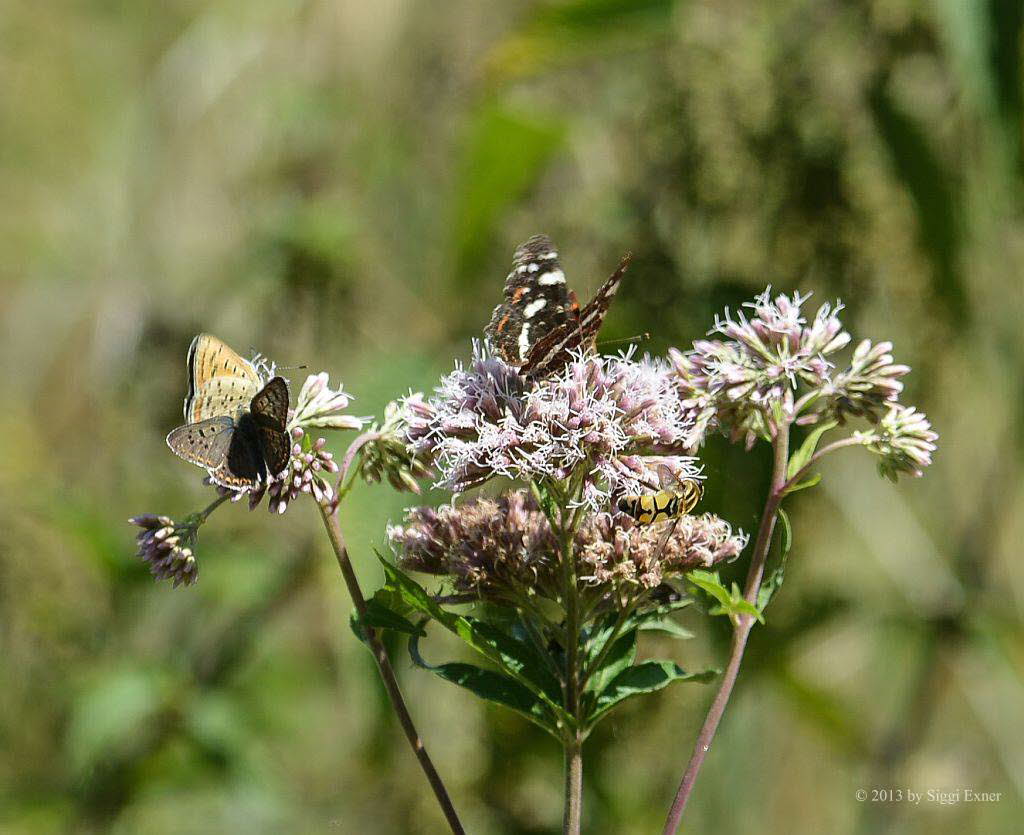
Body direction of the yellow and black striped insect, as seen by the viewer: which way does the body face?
to the viewer's right

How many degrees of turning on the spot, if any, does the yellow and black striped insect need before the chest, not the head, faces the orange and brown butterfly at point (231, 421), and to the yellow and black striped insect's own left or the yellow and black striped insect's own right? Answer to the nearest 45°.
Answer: approximately 180°
